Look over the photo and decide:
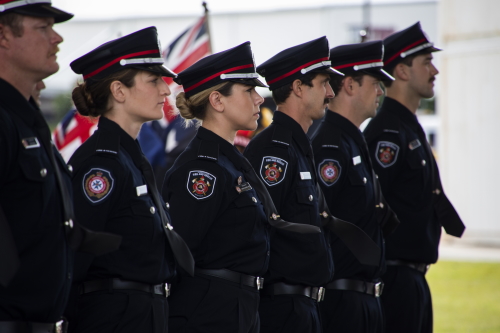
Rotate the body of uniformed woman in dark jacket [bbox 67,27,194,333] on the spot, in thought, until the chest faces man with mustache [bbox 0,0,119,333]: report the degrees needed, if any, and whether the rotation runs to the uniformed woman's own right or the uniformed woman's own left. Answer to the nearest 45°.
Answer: approximately 135° to the uniformed woman's own right

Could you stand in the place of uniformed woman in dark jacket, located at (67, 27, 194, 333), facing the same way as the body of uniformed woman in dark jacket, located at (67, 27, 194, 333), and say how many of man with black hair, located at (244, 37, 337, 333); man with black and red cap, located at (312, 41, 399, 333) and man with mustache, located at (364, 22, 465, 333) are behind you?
0

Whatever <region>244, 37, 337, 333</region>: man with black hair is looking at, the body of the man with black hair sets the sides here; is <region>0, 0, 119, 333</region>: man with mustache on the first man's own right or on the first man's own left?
on the first man's own right

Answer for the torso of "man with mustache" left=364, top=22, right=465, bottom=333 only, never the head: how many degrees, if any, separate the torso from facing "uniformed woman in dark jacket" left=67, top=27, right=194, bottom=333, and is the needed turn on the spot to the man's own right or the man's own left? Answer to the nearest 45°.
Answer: approximately 135° to the man's own right

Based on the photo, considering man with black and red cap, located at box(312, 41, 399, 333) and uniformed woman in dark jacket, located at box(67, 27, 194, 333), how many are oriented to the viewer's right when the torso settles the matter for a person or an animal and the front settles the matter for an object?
2

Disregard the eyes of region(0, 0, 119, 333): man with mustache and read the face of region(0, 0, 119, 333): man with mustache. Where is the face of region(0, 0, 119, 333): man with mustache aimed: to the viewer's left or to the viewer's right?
to the viewer's right

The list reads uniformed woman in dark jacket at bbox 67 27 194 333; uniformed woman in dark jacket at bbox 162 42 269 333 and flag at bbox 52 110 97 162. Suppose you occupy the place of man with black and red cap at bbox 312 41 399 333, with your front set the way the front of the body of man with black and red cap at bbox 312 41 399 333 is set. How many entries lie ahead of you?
0

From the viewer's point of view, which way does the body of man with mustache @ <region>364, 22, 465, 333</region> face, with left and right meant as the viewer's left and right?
facing to the right of the viewer

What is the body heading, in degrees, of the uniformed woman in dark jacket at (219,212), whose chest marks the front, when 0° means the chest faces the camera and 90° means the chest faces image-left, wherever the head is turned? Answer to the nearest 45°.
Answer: approximately 270°

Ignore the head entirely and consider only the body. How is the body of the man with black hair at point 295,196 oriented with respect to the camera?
to the viewer's right

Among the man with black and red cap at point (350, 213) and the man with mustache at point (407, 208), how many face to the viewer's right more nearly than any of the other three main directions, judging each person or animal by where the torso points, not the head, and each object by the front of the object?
2

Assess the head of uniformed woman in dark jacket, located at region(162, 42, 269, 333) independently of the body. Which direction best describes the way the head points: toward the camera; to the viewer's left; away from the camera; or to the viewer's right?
to the viewer's right

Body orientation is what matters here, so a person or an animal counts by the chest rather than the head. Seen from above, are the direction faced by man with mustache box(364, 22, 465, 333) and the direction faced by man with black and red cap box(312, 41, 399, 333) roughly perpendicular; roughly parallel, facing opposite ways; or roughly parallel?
roughly parallel

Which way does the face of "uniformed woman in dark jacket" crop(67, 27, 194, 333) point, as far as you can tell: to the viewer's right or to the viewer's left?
to the viewer's right

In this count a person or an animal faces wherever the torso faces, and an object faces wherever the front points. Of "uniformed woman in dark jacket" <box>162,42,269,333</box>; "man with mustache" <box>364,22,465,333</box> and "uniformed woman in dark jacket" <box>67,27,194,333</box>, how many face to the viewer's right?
3

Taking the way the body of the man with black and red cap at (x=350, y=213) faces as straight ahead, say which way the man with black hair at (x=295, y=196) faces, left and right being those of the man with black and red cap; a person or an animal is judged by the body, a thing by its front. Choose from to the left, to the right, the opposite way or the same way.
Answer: the same way

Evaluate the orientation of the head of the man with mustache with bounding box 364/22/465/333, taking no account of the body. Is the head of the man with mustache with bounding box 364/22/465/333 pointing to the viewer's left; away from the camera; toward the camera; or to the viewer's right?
to the viewer's right

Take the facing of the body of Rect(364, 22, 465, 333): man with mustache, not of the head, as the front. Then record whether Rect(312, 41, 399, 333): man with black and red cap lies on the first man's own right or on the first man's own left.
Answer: on the first man's own right
